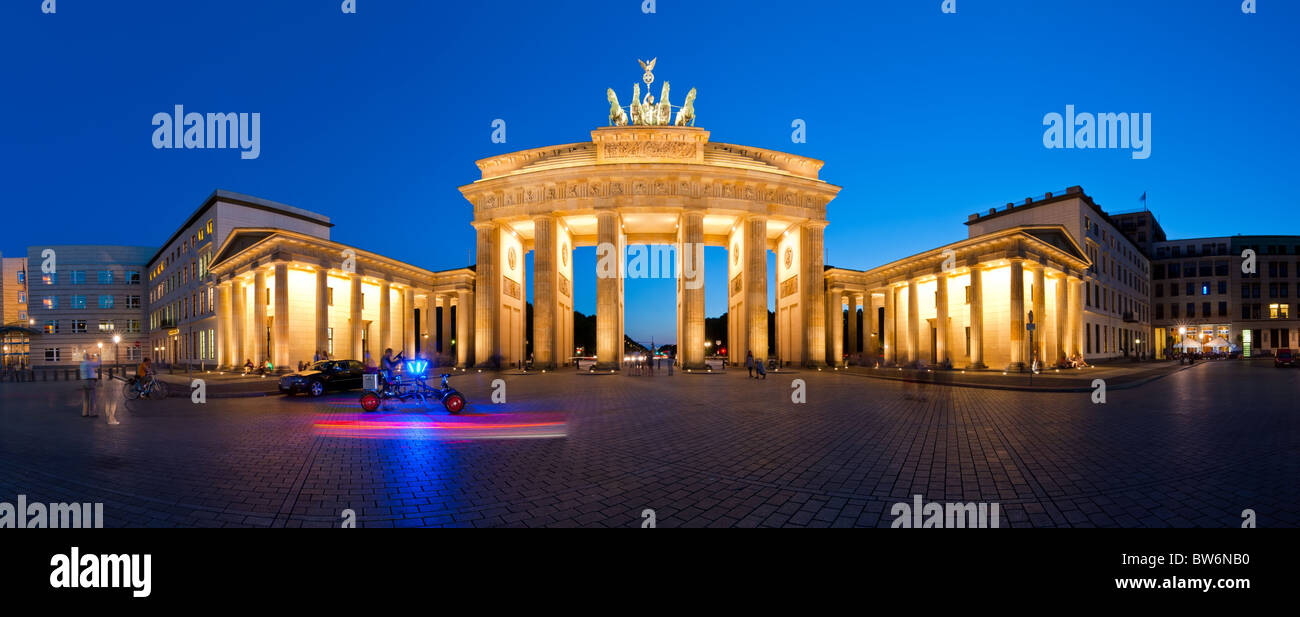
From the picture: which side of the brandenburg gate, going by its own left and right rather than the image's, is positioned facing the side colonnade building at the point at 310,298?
right

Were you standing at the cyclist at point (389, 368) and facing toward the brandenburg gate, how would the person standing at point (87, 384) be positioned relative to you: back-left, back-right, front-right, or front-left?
back-left

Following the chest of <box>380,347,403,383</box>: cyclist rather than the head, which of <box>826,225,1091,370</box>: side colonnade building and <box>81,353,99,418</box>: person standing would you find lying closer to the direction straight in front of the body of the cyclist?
the side colonnade building

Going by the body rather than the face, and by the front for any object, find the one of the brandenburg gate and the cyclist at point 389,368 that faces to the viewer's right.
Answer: the cyclist

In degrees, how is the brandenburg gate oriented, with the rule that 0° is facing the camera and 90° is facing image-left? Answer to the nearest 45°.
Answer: approximately 0°

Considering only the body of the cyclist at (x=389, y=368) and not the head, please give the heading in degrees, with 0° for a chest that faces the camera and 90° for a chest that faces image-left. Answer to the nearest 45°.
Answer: approximately 270°

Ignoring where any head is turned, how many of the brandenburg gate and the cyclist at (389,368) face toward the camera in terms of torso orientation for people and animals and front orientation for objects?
1
